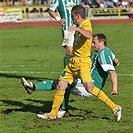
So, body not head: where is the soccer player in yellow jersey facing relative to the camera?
to the viewer's left

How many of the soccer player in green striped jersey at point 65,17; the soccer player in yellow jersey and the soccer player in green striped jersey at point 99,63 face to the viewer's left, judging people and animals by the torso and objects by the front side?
2

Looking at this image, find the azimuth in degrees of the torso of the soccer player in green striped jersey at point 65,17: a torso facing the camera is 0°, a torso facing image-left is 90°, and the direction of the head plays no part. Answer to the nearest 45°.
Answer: approximately 315°

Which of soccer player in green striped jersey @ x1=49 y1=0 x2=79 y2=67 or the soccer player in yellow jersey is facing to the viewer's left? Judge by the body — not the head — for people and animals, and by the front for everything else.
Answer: the soccer player in yellow jersey

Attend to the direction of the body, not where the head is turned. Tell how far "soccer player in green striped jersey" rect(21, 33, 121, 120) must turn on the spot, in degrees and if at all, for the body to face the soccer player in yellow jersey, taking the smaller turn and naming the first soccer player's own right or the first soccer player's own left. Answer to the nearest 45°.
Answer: approximately 45° to the first soccer player's own left

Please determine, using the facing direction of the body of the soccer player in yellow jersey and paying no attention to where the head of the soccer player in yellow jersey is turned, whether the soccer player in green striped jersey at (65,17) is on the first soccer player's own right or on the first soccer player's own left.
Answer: on the first soccer player's own right

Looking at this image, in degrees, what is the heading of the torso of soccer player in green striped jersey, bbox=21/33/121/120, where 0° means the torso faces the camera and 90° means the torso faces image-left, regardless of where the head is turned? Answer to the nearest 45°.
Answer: approximately 90°

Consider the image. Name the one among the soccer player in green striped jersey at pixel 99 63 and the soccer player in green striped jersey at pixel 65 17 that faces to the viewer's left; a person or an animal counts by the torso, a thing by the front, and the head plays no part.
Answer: the soccer player in green striped jersey at pixel 99 63

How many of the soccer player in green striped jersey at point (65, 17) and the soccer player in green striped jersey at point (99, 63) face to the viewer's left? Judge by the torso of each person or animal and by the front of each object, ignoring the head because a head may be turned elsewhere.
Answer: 1
